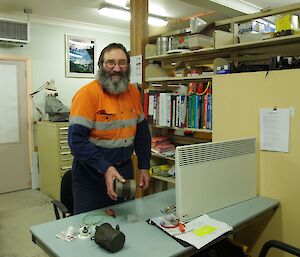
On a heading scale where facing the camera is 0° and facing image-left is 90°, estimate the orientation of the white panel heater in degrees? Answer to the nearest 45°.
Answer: approximately 315°

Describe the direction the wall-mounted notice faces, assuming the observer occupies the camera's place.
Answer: facing the viewer

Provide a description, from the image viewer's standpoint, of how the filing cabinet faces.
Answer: facing the viewer and to the right of the viewer

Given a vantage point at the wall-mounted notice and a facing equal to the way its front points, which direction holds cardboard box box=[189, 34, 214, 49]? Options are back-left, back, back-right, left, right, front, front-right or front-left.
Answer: back-right

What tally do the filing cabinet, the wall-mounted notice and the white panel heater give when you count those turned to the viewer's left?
0

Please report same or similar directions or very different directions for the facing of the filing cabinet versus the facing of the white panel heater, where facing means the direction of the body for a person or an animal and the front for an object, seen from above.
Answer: same or similar directions

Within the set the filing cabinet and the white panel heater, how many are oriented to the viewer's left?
0

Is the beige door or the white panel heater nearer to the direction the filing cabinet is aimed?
the white panel heater
